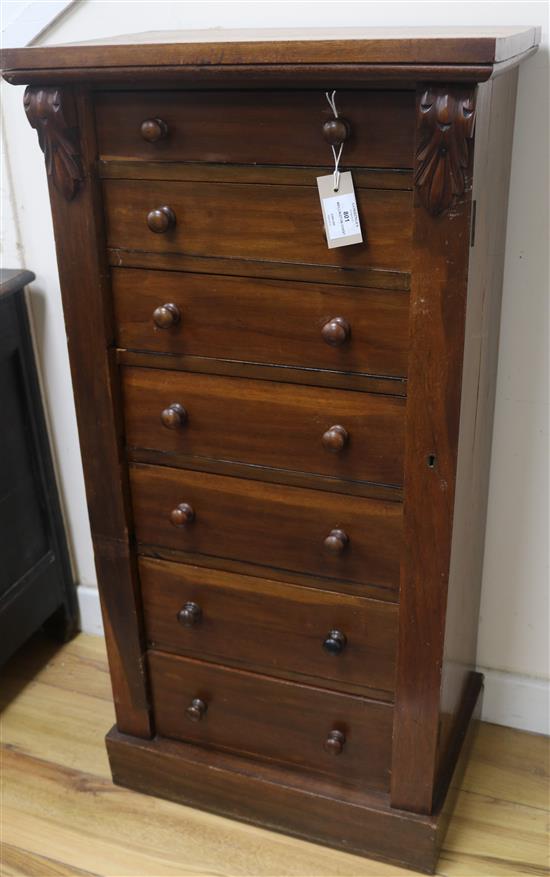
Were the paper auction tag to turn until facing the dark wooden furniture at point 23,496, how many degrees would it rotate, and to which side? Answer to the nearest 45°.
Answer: approximately 135° to its right

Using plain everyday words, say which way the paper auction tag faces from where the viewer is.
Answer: facing the viewer
